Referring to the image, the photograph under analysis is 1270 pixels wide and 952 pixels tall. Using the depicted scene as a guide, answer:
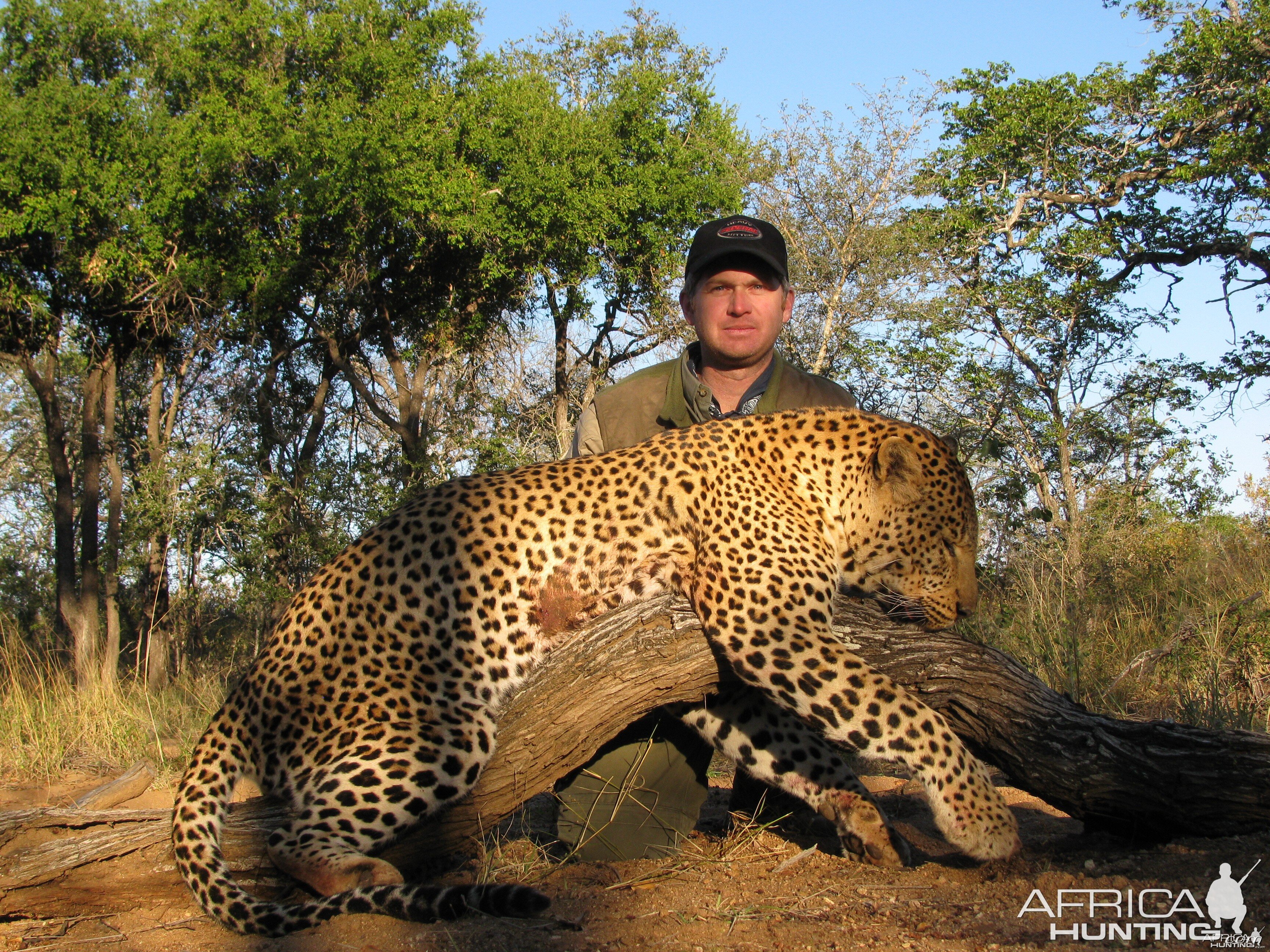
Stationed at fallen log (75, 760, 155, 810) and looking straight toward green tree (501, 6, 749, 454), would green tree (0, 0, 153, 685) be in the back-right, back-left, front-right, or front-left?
front-left

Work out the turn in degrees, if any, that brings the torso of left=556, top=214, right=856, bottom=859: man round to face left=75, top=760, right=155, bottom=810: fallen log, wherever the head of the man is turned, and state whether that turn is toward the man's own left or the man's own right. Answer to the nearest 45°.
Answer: approximately 90° to the man's own right

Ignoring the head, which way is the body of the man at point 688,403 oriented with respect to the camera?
toward the camera

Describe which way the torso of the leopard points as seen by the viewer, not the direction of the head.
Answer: to the viewer's right

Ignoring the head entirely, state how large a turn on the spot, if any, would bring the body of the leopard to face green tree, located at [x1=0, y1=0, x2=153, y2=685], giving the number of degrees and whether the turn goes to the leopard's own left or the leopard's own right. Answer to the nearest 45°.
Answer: approximately 135° to the leopard's own left

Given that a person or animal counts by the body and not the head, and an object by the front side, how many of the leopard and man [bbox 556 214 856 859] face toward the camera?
1

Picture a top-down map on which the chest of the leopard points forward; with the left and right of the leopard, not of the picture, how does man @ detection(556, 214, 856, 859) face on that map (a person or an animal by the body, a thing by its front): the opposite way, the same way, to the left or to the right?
to the right

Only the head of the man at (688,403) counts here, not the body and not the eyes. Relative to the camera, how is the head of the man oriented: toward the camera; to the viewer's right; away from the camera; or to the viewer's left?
toward the camera

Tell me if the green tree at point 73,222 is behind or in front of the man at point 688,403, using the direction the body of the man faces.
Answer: behind

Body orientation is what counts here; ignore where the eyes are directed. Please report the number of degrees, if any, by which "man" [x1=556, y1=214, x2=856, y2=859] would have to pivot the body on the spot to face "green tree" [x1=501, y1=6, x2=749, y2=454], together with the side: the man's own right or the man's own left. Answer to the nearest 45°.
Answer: approximately 180°
